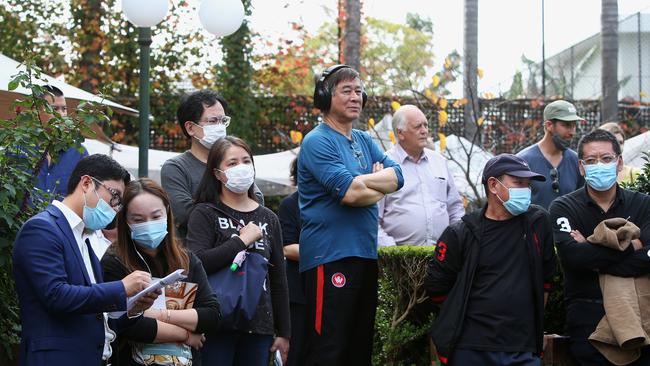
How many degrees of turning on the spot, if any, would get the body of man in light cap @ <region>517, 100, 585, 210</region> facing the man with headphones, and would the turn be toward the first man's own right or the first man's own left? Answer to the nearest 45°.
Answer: approximately 90° to the first man's own right

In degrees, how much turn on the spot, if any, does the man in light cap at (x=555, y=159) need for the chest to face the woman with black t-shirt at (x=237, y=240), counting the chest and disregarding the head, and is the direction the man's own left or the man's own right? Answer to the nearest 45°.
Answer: approximately 90° to the man's own right

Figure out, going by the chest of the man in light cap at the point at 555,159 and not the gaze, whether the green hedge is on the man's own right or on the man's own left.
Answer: on the man's own right

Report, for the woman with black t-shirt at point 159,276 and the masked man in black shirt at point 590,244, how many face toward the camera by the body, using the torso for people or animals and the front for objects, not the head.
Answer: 2

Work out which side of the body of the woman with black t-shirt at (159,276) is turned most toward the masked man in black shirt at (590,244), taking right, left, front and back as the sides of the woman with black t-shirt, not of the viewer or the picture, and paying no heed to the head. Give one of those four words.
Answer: left
